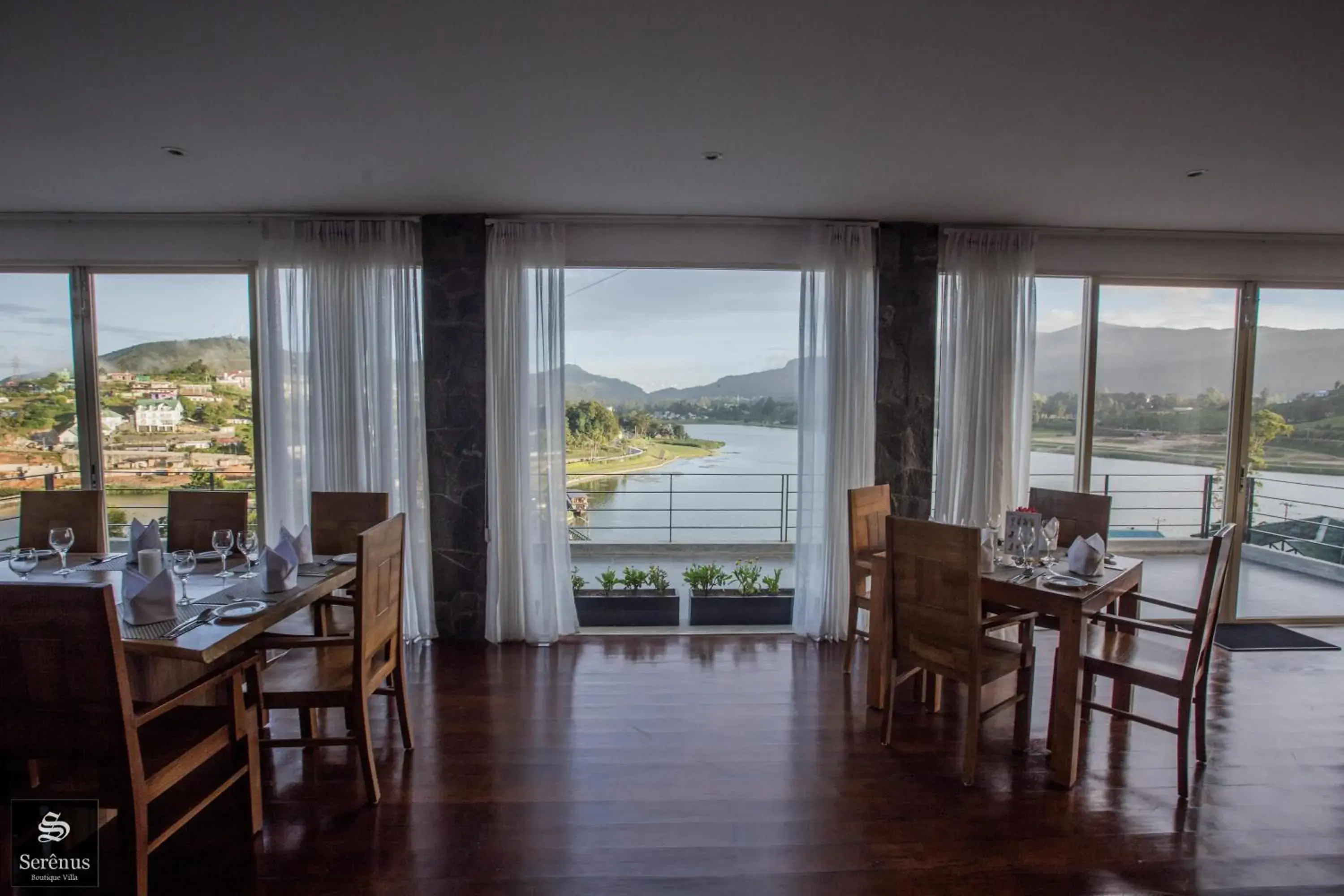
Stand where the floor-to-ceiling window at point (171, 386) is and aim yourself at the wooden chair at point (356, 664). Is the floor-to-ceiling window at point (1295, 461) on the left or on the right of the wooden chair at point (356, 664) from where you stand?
left

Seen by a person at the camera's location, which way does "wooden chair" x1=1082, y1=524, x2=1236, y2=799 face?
facing away from the viewer and to the left of the viewer

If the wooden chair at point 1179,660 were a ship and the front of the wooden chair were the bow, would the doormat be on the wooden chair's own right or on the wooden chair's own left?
on the wooden chair's own right

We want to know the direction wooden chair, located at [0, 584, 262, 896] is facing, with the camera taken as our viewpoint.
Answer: facing away from the viewer and to the right of the viewer

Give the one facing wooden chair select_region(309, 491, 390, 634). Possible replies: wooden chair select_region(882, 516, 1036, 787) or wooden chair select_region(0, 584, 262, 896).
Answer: wooden chair select_region(0, 584, 262, 896)

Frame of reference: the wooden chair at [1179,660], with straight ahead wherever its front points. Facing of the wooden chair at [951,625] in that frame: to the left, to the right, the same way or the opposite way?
to the right

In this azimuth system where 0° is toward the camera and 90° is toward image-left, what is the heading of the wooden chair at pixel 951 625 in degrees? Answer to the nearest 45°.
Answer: approximately 225°

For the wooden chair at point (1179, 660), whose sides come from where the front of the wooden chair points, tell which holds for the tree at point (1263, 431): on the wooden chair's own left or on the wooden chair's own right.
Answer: on the wooden chair's own right

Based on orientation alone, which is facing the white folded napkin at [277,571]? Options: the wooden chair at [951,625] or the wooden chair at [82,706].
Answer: the wooden chair at [82,706]

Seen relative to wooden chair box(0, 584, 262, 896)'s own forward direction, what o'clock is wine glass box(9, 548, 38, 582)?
The wine glass is roughly at 10 o'clock from the wooden chair.

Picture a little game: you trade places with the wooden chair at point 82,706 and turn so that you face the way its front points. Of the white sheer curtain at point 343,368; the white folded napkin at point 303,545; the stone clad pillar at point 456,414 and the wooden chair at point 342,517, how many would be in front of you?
4

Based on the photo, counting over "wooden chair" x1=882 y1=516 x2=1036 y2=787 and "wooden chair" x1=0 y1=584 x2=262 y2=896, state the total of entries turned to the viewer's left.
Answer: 0
